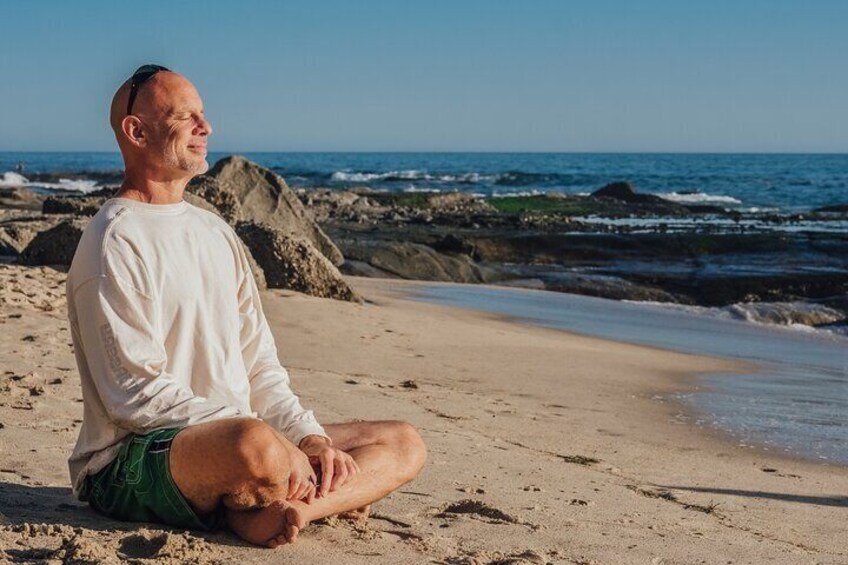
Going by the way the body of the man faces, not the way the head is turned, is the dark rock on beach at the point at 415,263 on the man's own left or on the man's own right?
on the man's own left

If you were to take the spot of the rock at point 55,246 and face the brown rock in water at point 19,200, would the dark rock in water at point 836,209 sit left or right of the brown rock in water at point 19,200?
right

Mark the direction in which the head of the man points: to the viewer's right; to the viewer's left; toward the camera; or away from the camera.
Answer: to the viewer's right

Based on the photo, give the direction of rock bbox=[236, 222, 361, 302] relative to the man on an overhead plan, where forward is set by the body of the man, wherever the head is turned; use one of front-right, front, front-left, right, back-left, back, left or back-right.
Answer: back-left

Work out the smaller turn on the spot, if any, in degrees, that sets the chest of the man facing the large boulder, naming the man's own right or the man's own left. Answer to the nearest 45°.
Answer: approximately 135° to the man's own left

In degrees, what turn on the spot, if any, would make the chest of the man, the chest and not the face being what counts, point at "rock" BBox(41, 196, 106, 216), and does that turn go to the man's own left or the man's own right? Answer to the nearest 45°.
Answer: approximately 135° to the man's own left

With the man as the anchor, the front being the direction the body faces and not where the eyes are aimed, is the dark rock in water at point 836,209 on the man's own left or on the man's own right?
on the man's own left

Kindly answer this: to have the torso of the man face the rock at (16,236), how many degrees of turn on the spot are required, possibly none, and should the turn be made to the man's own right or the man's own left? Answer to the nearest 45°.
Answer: approximately 135° to the man's own left

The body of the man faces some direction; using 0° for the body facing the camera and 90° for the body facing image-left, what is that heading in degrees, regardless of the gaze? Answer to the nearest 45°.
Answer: approximately 315°

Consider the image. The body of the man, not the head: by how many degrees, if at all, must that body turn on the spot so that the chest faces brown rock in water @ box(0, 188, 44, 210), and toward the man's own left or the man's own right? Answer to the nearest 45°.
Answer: approximately 135° to the man's own left
